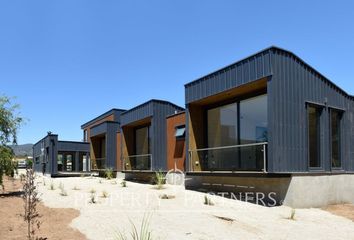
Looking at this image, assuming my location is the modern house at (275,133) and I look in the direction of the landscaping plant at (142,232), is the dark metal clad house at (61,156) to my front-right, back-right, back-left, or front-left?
back-right

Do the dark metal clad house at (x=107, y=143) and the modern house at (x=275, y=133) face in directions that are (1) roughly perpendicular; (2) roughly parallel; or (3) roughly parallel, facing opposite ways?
roughly parallel

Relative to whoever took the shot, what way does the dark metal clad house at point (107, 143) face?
facing the viewer and to the left of the viewer

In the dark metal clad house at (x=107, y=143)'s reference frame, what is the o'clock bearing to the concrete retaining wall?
The concrete retaining wall is roughly at 10 o'clock from the dark metal clad house.

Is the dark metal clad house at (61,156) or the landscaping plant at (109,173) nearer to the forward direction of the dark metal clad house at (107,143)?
the landscaping plant

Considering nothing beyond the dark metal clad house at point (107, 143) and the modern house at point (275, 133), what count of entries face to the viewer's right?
0

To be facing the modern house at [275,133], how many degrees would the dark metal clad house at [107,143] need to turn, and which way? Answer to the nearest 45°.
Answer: approximately 45° to its left

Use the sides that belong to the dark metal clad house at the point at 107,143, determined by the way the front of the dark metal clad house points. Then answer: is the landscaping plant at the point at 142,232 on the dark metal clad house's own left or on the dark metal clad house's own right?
on the dark metal clad house's own left

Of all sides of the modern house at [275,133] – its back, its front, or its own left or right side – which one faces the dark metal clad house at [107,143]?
right

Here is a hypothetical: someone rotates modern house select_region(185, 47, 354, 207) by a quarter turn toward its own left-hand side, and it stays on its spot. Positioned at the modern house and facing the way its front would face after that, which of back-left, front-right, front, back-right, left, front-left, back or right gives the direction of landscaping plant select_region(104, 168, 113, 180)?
back

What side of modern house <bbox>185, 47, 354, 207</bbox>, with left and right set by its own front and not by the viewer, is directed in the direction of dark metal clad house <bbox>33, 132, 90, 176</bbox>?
right

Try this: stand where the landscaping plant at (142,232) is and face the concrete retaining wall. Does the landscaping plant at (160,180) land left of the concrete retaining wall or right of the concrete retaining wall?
left
